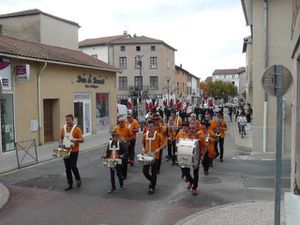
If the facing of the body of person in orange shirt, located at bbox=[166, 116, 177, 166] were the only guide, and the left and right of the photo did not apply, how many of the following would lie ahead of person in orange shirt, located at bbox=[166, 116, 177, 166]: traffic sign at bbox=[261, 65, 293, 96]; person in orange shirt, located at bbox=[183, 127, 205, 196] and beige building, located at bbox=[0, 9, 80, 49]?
2

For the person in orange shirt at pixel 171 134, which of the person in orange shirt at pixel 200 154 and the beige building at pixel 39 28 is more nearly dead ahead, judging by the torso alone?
the person in orange shirt

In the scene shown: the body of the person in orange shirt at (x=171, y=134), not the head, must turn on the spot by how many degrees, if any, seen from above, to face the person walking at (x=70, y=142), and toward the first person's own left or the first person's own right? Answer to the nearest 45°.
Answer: approximately 45° to the first person's own right

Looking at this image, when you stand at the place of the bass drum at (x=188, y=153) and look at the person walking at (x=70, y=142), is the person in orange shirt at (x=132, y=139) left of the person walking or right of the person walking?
right

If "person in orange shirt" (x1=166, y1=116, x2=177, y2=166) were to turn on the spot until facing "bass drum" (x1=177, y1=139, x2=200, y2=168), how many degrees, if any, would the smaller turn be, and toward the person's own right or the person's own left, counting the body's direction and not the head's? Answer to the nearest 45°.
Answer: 0° — they already face it

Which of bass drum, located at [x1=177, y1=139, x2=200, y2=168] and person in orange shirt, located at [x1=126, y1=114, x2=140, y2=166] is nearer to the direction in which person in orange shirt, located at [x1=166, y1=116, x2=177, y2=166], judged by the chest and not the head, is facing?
the bass drum

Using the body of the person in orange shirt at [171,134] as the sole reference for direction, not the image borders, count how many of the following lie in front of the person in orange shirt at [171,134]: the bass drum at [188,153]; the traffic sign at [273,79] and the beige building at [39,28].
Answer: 2

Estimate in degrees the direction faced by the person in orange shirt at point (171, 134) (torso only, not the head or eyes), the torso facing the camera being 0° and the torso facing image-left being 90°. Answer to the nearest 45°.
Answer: approximately 0°
